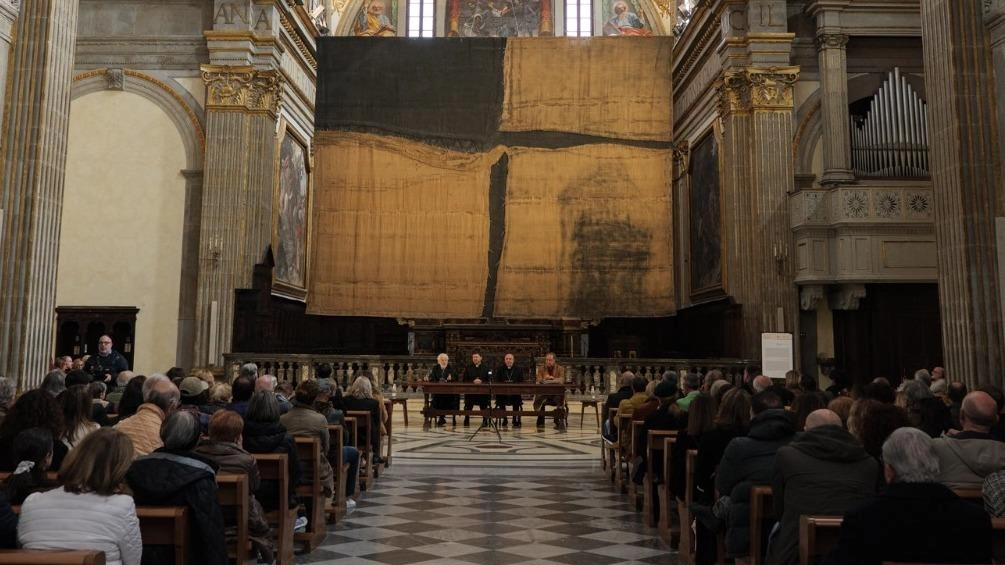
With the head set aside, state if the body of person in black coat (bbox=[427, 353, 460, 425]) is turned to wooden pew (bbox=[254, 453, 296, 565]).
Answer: yes

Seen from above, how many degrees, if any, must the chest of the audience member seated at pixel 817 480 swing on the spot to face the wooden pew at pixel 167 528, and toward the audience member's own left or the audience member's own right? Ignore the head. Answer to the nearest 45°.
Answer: approximately 135° to the audience member's own left

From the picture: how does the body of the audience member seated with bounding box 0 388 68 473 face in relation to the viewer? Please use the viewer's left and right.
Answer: facing away from the viewer

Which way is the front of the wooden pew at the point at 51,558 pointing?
away from the camera

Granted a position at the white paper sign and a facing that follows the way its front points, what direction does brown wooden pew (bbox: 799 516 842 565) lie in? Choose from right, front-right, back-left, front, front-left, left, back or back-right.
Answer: front

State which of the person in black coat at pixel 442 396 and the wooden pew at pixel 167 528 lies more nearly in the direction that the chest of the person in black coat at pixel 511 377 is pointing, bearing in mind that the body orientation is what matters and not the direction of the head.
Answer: the wooden pew

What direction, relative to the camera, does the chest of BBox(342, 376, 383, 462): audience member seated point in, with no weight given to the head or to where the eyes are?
away from the camera

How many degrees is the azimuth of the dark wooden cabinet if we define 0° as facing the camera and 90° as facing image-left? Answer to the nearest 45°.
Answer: approximately 0°

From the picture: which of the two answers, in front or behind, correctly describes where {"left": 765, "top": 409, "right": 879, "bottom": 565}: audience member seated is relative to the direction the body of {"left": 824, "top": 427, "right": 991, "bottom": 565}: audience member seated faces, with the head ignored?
in front

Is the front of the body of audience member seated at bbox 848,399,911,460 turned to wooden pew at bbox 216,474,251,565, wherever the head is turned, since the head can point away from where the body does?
no

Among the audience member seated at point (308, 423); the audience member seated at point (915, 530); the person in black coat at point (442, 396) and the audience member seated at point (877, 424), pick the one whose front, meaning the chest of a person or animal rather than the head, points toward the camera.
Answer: the person in black coat

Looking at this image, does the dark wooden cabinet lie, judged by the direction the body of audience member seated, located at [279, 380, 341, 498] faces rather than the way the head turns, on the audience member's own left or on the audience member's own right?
on the audience member's own left

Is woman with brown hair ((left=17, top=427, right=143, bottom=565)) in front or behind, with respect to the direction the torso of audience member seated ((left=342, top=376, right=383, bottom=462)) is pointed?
behind

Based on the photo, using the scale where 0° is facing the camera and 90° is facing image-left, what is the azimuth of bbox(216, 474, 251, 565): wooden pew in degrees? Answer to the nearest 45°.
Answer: approximately 180°

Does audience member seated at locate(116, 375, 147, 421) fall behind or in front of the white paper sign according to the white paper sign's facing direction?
in front

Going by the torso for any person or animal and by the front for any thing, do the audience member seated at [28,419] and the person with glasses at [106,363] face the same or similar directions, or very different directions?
very different directions

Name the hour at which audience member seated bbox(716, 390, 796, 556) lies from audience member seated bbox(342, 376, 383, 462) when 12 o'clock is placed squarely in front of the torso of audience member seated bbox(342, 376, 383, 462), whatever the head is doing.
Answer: audience member seated bbox(716, 390, 796, 556) is roughly at 5 o'clock from audience member seated bbox(342, 376, 383, 462).

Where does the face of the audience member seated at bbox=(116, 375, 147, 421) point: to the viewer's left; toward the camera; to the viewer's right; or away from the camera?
away from the camera

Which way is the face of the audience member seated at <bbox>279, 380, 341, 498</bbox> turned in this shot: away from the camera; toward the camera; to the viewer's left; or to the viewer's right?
away from the camera

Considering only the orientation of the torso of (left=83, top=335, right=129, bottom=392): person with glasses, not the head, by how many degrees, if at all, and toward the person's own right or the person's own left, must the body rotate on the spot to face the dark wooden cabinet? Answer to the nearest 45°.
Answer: approximately 180°

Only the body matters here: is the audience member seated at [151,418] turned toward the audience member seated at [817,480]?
no

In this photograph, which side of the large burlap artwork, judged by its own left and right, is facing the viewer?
front
